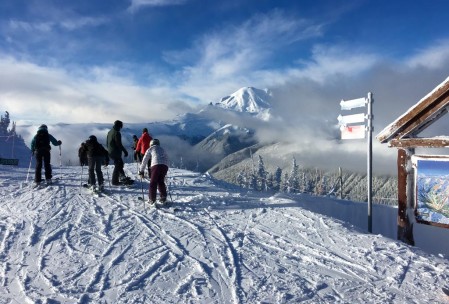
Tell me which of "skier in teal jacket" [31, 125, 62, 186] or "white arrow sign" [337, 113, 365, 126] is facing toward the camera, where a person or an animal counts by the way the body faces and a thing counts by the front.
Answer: the white arrow sign

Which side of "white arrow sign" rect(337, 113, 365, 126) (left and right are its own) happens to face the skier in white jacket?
right

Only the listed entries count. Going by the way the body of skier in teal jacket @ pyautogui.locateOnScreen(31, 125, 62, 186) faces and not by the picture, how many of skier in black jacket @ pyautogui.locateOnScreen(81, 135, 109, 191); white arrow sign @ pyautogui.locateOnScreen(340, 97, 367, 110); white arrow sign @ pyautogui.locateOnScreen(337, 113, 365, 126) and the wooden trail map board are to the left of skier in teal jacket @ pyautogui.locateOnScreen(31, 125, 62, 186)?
0

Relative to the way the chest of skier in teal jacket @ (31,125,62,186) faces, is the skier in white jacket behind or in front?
behind

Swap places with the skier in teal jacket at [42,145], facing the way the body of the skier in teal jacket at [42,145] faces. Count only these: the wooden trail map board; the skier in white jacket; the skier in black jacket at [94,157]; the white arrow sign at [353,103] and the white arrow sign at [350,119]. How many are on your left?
0

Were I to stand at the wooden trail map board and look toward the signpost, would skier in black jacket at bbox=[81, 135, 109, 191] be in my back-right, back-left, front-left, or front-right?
front-left

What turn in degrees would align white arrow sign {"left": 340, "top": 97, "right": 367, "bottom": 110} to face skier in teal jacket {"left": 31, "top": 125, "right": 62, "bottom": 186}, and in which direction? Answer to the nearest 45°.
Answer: approximately 90° to its right

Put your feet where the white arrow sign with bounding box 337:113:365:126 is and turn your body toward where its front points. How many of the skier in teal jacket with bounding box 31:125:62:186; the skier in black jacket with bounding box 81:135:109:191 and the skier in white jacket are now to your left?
0

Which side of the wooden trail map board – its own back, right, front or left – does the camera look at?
front

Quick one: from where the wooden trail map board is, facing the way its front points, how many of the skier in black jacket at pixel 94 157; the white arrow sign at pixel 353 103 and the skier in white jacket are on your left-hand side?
0

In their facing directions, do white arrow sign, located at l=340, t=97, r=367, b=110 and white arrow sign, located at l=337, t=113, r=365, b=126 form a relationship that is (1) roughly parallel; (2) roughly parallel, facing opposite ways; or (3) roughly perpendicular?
roughly parallel

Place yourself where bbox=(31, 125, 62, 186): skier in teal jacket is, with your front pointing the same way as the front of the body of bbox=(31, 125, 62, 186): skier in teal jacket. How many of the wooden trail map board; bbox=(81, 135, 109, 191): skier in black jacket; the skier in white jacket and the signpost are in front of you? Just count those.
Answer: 0

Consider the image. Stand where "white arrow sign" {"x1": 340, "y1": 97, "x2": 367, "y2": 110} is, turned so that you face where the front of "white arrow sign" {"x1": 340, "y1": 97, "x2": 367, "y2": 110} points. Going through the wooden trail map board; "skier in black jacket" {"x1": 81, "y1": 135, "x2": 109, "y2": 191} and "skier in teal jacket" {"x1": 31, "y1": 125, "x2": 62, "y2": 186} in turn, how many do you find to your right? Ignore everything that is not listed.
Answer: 2

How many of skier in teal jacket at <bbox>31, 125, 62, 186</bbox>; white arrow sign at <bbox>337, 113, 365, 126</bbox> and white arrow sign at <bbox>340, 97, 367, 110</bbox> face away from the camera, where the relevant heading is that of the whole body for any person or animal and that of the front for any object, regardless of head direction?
1

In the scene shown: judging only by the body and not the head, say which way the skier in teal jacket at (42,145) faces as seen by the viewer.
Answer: away from the camera
